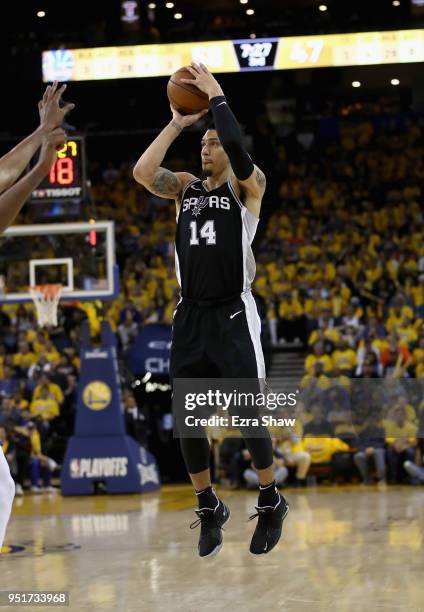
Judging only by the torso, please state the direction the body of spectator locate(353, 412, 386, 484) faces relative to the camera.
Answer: toward the camera

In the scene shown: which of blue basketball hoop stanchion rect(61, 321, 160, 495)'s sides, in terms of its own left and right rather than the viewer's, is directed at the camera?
front

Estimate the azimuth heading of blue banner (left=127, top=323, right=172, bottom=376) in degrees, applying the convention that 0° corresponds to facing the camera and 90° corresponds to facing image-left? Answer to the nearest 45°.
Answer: approximately 0°

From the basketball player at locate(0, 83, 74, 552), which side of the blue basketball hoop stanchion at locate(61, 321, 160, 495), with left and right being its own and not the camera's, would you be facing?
front

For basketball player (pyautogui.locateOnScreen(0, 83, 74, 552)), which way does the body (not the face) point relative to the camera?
to the viewer's right

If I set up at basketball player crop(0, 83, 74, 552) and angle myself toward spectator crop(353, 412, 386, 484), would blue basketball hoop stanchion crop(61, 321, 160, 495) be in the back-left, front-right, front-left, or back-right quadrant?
front-left

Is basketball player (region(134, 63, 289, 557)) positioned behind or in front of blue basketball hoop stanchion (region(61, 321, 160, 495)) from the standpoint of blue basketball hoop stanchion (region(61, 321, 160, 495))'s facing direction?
in front

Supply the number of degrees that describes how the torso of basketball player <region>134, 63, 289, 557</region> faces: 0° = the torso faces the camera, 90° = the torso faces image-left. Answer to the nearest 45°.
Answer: approximately 45°

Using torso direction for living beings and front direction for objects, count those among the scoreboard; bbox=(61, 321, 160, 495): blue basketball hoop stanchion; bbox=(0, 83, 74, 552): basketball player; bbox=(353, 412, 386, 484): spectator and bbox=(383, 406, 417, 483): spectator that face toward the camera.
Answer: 4

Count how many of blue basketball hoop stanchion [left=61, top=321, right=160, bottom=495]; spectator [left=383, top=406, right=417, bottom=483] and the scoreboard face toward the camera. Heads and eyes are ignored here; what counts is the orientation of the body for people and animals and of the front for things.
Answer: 3

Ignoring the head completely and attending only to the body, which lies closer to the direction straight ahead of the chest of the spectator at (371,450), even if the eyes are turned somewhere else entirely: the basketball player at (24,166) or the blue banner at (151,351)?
the basketball player

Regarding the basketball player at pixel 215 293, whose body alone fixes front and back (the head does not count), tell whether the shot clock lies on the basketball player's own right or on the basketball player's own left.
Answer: on the basketball player's own right
